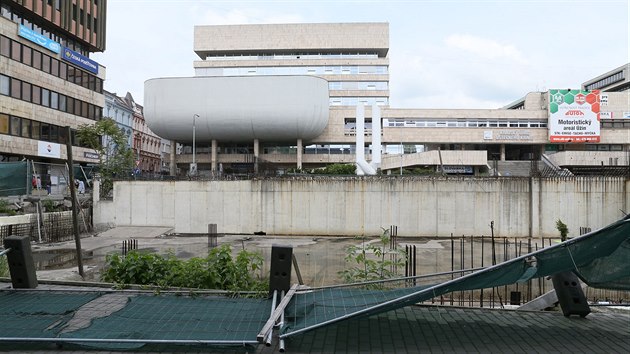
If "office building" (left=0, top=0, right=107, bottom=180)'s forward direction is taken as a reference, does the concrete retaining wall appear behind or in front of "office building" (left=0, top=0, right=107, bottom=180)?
in front

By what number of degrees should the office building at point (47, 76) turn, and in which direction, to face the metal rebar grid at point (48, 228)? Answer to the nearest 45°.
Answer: approximately 45° to its right

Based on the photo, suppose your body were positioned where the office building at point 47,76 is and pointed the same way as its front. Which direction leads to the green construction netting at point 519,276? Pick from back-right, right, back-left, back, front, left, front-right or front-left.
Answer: front-right

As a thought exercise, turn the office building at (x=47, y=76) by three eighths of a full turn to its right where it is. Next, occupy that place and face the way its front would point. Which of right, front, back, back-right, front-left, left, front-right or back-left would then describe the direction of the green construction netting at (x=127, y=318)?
left

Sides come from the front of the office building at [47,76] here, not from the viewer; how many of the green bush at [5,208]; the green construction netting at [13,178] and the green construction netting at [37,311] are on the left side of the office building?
0

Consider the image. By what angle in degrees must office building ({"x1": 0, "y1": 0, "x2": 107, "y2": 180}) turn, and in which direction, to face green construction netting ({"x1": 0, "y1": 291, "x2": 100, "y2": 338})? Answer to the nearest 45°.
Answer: approximately 45° to its right

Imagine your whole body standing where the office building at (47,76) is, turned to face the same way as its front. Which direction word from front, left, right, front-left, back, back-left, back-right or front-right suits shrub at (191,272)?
front-right

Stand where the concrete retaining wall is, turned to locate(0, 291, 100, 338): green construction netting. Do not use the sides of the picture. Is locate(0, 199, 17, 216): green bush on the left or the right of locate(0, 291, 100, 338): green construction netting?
right

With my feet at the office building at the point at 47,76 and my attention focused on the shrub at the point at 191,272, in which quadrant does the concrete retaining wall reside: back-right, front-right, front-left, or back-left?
front-left

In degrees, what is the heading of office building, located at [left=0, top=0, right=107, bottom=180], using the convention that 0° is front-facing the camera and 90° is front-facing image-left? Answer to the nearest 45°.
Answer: approximately 315°

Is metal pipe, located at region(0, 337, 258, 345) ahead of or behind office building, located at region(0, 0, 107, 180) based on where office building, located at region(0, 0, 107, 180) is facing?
ahead

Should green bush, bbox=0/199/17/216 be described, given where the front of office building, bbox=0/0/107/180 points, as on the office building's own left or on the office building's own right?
on the office building's own right

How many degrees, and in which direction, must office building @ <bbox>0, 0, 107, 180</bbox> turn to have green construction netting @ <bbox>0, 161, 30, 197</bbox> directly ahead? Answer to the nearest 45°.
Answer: approximately 45° to its right
